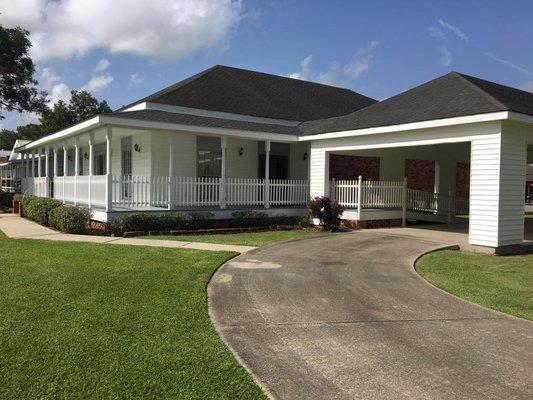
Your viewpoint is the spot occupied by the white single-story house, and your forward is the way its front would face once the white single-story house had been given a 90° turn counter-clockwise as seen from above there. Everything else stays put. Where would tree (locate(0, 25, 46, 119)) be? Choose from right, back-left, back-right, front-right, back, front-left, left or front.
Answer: back

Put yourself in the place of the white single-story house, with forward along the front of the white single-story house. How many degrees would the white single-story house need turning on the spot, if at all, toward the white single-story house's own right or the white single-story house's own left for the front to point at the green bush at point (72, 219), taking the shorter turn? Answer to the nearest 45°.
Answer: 0° — it already faces it

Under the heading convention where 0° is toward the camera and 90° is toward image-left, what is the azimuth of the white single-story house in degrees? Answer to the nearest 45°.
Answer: approximately 45°

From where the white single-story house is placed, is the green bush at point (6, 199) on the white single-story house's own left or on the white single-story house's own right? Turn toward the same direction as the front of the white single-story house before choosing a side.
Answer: on the white single-story house's own right

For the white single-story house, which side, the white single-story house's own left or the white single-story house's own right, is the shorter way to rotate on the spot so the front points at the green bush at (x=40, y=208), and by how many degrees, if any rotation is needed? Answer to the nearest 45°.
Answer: approximately 45° to the white single-story house's own right
